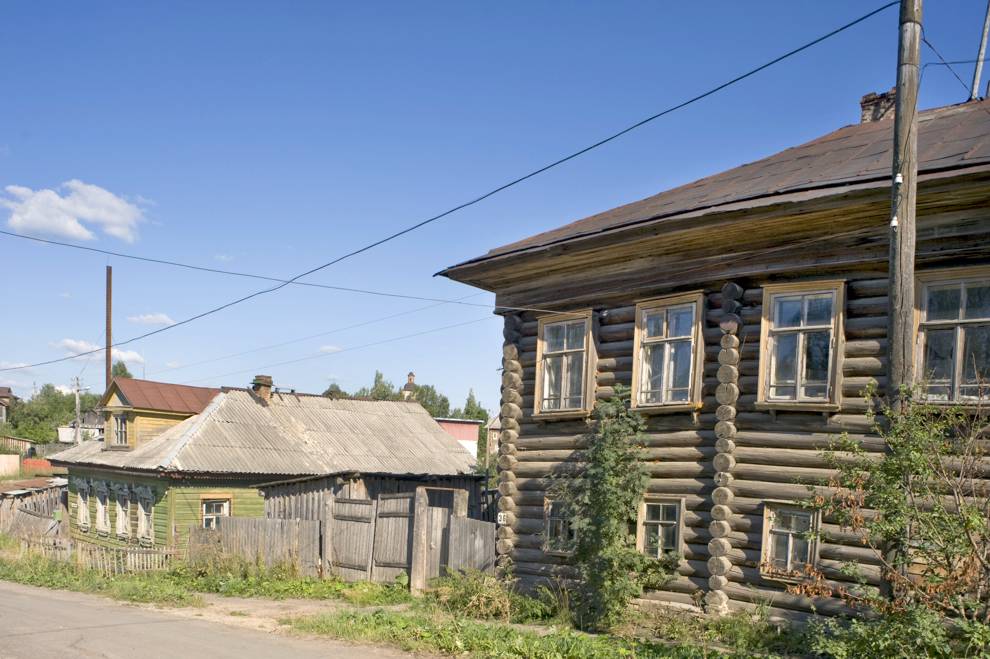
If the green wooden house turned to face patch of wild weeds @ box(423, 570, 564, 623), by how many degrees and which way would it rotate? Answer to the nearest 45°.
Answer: approximately 45° to its left

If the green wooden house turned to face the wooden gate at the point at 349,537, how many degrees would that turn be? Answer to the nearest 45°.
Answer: approximately 45° to its left

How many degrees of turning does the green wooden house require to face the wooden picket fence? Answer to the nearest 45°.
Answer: approximately 45° to its left

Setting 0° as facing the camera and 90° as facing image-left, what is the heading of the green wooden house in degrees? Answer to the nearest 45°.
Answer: approximately 45°

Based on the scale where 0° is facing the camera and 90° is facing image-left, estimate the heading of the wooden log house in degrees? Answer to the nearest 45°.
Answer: approximately 45°

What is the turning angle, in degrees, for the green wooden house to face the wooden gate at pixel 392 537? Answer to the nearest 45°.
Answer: approximately 45° to its left

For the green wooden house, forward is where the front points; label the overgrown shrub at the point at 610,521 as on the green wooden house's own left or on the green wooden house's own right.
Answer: on the green wooden house's own left
